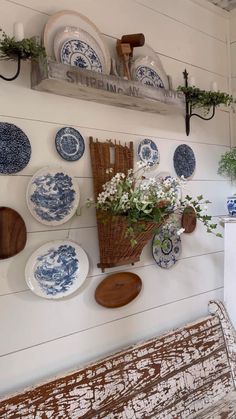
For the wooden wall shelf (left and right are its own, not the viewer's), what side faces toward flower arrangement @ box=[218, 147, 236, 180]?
left

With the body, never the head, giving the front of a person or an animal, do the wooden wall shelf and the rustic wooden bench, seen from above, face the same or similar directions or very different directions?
same or similar directions

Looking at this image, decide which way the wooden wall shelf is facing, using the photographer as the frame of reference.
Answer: facing the viewer and to the right of the viewer

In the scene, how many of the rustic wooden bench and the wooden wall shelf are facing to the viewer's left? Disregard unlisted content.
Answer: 0

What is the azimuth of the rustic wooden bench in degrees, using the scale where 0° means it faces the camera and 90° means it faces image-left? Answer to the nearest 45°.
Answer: approximately 315°
